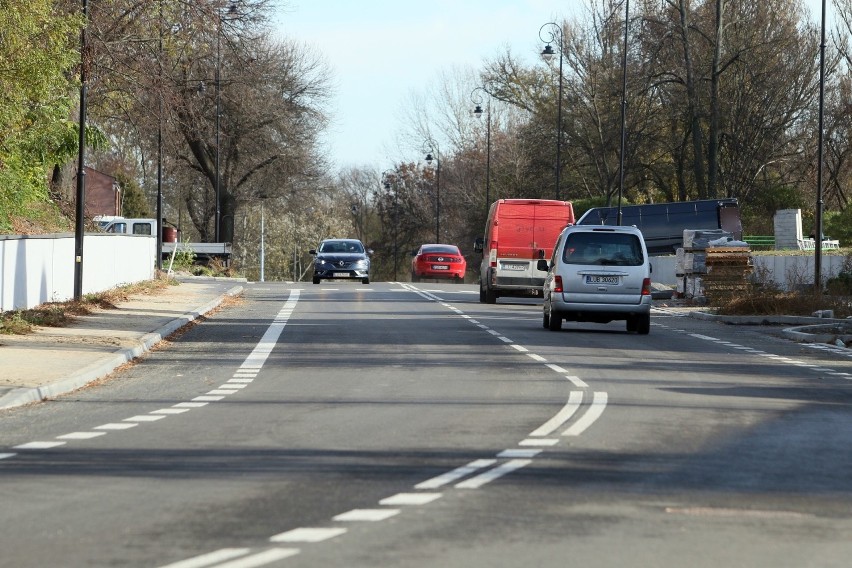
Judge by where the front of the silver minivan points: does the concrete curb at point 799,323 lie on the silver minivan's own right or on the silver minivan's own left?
on the silver minivan's own right

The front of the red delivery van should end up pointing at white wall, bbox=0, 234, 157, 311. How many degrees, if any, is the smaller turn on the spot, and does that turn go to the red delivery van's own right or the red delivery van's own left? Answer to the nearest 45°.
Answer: approximately 135° to the red delivery van's own left

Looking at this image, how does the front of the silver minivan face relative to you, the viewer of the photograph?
facing away from the viewer

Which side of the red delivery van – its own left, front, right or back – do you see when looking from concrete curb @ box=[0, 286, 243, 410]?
back

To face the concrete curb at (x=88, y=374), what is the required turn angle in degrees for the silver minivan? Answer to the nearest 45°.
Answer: approximately 135° to its left

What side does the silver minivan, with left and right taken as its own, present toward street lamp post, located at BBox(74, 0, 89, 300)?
front

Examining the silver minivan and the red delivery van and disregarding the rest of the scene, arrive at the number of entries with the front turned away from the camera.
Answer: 2

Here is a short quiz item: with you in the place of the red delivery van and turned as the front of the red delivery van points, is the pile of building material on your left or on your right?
on your right

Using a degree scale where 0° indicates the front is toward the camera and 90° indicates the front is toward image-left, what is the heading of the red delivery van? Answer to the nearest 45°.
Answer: approximately 180°
